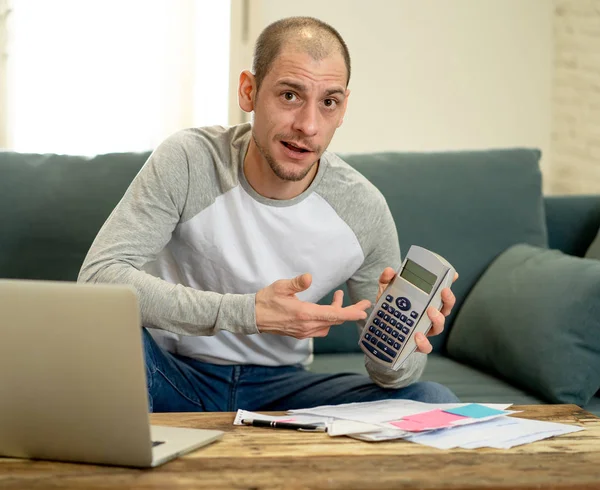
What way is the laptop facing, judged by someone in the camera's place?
facing away from the viewer and to the right of the viewer

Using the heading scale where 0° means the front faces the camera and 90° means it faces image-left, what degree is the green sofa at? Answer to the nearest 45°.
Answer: approximately 0°

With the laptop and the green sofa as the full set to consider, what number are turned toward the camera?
1

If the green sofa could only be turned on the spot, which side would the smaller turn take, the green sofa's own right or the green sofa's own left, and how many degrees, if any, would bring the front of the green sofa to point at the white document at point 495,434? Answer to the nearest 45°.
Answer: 0° — it already faces it
